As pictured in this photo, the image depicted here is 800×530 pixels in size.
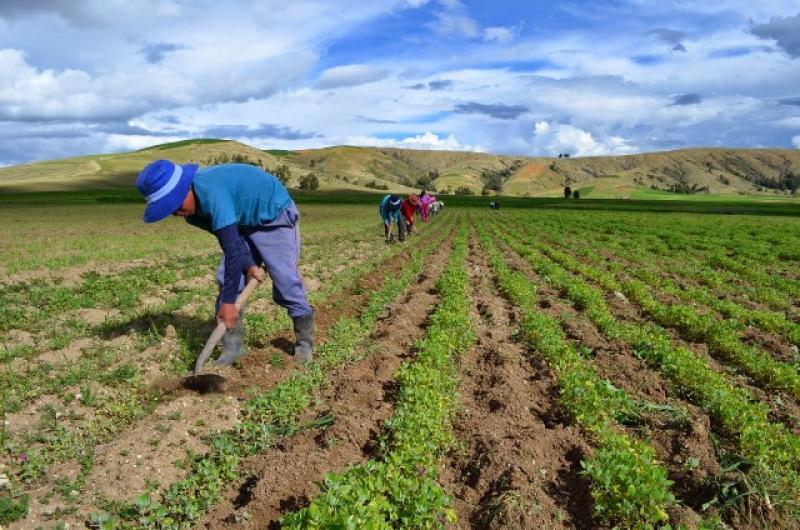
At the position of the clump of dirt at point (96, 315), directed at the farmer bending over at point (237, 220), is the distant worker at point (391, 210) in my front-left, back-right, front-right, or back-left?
back-left

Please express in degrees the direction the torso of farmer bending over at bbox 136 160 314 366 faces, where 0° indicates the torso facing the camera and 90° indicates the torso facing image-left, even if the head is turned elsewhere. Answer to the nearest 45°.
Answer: approximately 90°

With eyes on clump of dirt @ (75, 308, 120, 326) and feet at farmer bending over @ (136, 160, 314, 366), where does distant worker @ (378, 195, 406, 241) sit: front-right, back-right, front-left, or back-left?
front-right

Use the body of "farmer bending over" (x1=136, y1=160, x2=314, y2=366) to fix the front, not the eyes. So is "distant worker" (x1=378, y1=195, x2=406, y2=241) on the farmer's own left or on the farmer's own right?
on the farmer's own right

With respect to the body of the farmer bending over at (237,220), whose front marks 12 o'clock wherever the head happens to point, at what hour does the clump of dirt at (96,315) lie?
The clump of dirt is roughly at 2 o'clock from the farmer bending over.
